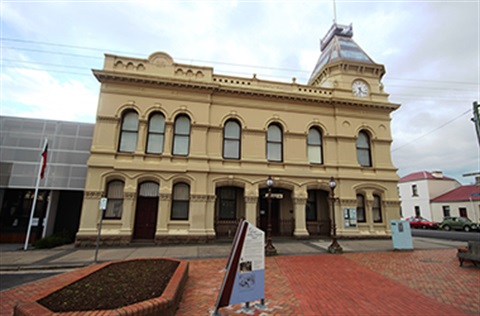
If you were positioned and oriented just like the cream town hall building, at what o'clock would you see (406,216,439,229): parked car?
The parked car is roughly at 8 o'clock from the cream town hall building.

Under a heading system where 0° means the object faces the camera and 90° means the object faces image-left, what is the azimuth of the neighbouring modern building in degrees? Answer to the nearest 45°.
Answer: approximately 0°

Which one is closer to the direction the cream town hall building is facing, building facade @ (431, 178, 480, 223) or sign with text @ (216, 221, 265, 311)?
the sign with text

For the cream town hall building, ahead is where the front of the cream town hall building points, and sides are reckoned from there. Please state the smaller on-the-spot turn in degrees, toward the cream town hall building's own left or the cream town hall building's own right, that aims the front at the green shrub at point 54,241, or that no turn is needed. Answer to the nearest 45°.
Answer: approximately 90° to the cream town hall building's own right

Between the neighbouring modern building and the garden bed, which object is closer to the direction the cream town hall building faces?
the garden bed

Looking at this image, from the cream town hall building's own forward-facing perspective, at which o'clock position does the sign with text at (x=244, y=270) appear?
The sign with text is roughly at 12 o'clock from the cream town hall building.

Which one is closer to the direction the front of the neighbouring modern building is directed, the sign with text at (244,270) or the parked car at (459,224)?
the sign with text

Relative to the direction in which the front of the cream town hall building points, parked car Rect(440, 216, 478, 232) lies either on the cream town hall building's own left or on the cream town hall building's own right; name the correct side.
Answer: on the cream town hall building's own left

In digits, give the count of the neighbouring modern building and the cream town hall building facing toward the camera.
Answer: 2

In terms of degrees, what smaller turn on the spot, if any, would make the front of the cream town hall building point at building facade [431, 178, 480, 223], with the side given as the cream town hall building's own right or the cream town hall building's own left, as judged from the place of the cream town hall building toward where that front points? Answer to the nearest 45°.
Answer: approximately 135° to the cream town hall building's own left

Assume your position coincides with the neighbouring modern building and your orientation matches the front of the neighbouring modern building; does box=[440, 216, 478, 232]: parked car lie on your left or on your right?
on your left
